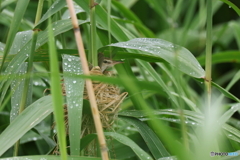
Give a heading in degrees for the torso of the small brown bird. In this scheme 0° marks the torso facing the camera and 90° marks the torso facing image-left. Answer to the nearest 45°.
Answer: approximately 270°
